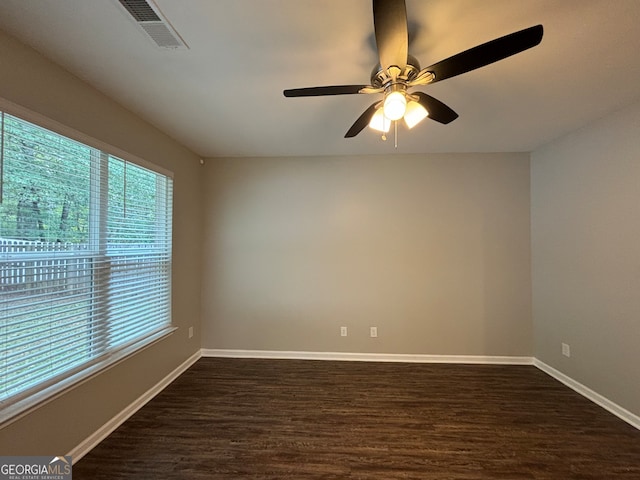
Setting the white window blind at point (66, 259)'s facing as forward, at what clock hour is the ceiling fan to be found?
The ceiling fan is roughly at 12 o'clock from the white window blind.

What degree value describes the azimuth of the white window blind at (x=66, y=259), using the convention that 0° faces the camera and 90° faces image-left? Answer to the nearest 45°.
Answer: approximately 315°
